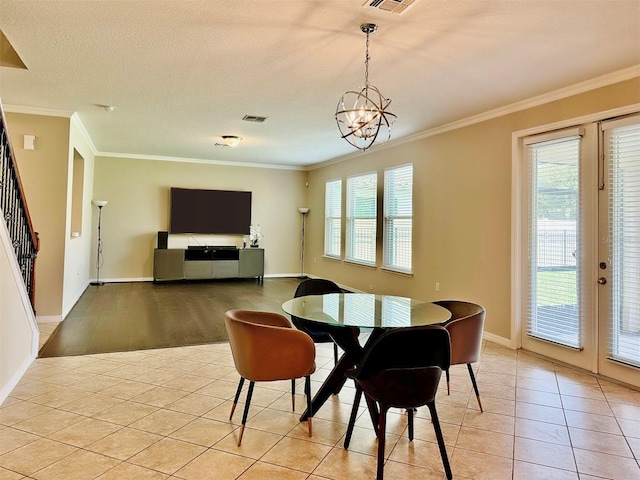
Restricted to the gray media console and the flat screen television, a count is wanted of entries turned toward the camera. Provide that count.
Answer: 2

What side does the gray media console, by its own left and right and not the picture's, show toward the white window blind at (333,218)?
left

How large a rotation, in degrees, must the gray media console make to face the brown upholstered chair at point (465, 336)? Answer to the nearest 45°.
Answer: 0° — it already faces it

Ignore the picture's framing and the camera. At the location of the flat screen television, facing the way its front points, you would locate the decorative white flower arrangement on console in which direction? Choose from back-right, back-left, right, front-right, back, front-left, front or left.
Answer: left

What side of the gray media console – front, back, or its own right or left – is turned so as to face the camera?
front

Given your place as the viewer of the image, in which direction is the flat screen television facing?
facing the viewer

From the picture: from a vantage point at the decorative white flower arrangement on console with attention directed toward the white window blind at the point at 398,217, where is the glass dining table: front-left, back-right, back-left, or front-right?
front-right

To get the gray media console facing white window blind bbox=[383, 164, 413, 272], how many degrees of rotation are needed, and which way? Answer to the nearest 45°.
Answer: approximately 45° to its left

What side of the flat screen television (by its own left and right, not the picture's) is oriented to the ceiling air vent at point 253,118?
front

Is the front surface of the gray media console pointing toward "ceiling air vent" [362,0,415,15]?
yes

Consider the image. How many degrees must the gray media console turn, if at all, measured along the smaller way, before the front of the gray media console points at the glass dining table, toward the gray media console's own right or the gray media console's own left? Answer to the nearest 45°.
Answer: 0° — it already faces it

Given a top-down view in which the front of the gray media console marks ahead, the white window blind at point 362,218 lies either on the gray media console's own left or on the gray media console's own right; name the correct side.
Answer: on the gray media console's own left

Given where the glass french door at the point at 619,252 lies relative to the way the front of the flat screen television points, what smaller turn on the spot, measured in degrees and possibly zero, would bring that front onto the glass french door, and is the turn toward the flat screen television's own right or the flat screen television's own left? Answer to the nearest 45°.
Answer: approximately 45° to the flat screen television's own left

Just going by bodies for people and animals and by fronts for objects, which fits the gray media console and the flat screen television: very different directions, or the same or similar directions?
same or similar directions

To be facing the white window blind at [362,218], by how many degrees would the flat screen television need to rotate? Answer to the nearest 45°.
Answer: approximately 45° to its left

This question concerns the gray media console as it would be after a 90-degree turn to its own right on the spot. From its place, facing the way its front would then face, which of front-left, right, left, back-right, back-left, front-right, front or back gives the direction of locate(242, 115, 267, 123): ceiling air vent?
left

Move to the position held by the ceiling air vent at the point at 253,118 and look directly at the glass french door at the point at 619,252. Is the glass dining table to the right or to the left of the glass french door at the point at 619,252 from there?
right

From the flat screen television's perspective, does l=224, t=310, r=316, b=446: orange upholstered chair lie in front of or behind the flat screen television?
in front
